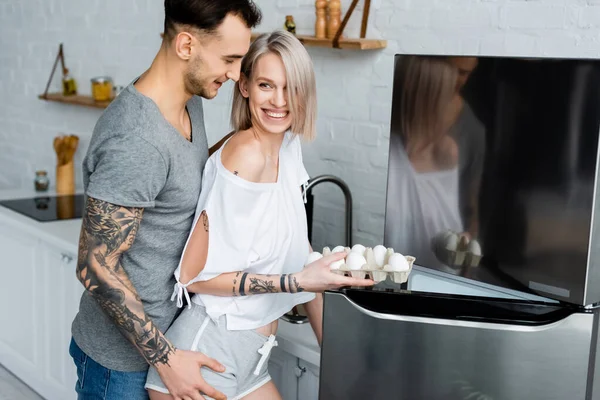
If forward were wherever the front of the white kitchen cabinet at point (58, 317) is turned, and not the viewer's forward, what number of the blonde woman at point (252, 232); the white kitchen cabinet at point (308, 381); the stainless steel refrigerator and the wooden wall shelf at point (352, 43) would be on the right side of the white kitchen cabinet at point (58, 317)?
0

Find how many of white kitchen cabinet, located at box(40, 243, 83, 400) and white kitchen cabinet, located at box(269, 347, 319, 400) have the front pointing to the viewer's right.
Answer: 0

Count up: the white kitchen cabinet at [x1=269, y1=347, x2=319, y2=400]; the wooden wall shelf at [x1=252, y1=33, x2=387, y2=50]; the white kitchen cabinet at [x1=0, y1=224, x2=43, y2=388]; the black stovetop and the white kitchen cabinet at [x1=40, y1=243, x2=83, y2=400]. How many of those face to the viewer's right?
0

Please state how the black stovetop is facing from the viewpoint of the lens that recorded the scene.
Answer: facing the viewer and to the left of the viewer

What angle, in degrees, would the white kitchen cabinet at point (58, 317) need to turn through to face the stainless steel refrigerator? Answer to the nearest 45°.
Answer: approximately 45° to its left

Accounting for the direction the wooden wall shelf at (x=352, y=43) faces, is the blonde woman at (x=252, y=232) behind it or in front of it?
in front

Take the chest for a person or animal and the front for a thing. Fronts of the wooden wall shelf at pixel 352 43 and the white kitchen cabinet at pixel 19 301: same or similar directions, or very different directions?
same or similar directions

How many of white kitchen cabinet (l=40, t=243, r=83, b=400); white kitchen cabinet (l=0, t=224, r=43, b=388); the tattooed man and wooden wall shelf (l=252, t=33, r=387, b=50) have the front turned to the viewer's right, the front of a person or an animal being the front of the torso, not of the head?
1

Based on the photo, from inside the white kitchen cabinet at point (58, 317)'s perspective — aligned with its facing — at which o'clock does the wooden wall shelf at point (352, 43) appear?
The wooden wall shelf is roughly at 9 o'clock from the white kitchen cabinet.

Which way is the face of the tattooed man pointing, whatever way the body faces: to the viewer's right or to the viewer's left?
to the viewer's right

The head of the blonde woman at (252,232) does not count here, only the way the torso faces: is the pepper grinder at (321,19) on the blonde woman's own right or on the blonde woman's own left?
on the blonde woman's own left

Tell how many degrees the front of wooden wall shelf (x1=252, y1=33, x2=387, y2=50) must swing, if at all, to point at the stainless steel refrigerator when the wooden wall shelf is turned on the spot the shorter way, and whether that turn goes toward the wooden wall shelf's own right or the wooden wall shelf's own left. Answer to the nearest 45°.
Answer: approximately 45° to the wooden wall shelf's own left

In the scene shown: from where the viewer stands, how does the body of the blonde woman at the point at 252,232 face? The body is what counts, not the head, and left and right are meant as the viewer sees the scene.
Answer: facing the viewer and to the right of the viewer

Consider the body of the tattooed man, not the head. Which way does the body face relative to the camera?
to the viewer's right

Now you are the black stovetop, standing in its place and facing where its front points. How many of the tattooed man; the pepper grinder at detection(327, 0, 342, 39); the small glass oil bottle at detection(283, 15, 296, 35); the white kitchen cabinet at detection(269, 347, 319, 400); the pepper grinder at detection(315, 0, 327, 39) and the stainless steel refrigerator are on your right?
0

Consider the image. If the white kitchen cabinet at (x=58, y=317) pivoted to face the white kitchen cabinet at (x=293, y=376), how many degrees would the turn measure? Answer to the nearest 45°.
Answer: approximately 90° to its left

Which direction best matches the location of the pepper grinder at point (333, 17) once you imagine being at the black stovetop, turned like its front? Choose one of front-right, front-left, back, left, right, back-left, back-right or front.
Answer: left

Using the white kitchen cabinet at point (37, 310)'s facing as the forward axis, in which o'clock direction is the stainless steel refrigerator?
The stainless steel refrigerator is roughly at 10 o'clock from the white kitchen cabinet.
